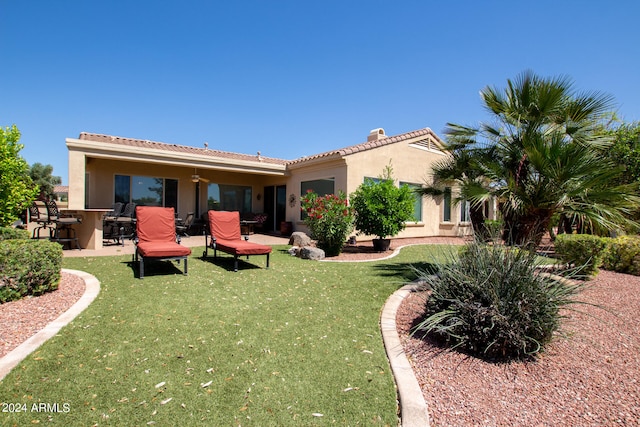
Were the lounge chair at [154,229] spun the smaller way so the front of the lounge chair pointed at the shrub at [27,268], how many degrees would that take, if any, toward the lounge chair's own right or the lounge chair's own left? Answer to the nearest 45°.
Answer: approximately 90° to the lounge chair's own right

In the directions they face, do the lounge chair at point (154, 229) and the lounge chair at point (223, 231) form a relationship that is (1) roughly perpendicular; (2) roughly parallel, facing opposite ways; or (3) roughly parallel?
roughly parallel

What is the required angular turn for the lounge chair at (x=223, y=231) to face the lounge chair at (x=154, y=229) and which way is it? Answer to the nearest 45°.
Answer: approximately 135° to its right

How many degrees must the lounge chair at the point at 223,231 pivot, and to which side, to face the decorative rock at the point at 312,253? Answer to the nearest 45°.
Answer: approximately 45° to its left

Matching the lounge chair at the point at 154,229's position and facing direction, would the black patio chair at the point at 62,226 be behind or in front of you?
behind

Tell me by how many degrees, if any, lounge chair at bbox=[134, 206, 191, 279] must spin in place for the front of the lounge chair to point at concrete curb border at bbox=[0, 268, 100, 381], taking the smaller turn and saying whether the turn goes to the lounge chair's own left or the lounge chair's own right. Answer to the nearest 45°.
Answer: approximately 45° to the lounge chair's own right

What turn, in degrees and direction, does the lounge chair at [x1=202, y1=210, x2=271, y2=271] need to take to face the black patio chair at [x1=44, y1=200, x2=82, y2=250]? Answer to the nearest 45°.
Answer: approximately 180°

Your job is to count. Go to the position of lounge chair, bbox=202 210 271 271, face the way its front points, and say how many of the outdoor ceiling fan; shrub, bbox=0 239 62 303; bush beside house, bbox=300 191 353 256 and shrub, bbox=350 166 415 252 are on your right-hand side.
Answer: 1

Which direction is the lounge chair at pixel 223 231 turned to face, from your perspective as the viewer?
facing the viewer and to the right of the viewer

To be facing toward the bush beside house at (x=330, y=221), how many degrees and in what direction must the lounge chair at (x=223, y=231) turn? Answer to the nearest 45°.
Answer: approximately 45° to its left

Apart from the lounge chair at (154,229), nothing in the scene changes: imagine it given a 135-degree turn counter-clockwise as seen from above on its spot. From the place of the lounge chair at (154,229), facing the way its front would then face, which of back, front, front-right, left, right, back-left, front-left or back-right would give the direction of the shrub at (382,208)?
right

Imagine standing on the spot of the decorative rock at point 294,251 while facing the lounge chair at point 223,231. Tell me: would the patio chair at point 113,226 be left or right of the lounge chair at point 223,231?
right

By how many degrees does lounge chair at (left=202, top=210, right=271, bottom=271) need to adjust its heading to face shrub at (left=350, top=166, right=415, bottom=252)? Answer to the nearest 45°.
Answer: approximately 45° to its left

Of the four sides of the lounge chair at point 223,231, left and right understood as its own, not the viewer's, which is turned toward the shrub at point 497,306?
front

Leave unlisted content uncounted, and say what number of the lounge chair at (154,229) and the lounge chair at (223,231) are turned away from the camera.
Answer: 0
